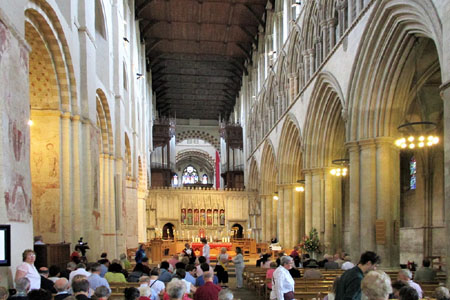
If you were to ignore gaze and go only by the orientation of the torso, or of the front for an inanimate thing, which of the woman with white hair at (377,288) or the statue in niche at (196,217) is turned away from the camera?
the woman with white hair

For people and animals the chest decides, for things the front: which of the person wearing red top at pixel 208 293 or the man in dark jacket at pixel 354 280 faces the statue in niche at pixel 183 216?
the person wearing red top

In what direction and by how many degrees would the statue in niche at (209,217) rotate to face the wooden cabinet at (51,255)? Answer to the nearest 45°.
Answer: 0° — it already faces it

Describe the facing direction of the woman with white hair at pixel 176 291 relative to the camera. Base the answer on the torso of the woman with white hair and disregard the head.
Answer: away from the camera

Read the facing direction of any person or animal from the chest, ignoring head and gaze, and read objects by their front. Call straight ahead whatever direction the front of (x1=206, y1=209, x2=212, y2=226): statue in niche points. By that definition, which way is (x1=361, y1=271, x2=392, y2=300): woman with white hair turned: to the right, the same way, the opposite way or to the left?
the opposite way

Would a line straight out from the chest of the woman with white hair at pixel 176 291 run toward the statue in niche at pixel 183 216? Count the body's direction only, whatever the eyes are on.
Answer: yes

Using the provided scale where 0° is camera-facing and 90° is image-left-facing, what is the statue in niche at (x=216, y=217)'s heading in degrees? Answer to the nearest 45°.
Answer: approximately 0°

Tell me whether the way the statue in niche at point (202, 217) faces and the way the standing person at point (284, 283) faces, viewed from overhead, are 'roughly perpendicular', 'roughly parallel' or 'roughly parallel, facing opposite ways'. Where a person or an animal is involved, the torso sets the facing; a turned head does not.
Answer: roughly perpendicular

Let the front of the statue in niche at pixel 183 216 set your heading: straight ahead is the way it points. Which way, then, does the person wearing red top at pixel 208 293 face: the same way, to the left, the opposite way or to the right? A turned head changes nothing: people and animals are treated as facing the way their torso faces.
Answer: the opposite way
